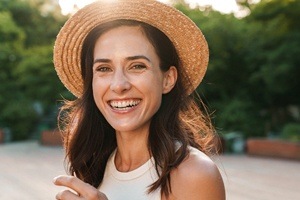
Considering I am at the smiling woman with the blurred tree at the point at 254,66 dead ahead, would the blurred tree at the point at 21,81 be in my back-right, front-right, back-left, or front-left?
front-left

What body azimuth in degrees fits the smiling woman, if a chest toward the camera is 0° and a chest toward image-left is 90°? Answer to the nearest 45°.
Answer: approximately 45°

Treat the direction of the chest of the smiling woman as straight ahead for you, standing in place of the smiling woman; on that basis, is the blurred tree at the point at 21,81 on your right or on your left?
on your right

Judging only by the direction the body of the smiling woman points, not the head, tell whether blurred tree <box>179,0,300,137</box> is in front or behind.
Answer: behind

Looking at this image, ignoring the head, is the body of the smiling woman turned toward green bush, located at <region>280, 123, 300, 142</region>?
no

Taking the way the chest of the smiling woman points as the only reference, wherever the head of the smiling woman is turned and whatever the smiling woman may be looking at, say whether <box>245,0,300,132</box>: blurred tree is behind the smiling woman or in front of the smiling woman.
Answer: behind
